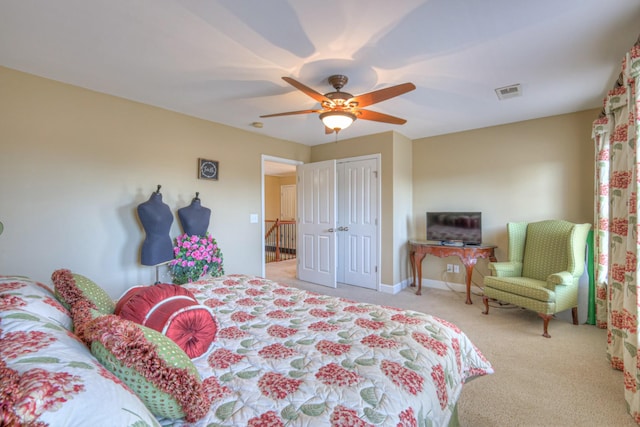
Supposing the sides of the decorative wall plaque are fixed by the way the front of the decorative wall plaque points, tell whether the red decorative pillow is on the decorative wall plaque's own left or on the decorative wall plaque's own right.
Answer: on the decorative wall plaque's own right

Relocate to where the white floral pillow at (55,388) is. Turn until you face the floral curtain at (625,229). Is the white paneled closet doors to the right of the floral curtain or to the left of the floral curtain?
left

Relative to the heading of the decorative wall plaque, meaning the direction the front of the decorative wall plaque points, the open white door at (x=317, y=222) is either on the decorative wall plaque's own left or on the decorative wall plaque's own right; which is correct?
on the decorative wall plaque's own left

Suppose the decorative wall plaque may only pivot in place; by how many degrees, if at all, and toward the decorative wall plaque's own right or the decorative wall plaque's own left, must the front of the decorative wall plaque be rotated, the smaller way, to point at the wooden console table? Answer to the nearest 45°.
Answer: approximately 45° to the decorative wall plaque's own left

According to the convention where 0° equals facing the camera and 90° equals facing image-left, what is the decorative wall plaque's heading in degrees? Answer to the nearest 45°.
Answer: approximately 315°

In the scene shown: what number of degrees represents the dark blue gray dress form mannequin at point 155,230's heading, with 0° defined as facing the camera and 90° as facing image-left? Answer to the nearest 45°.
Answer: approximately 315°

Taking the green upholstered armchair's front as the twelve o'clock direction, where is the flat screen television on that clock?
The flat screen television is roughly at 2 o'clock from the green upholstered armchair.

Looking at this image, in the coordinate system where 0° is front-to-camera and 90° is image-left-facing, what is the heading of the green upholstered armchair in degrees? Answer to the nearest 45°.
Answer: approximately 45°

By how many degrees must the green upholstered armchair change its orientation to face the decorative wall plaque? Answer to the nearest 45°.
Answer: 0° — it already faces it
